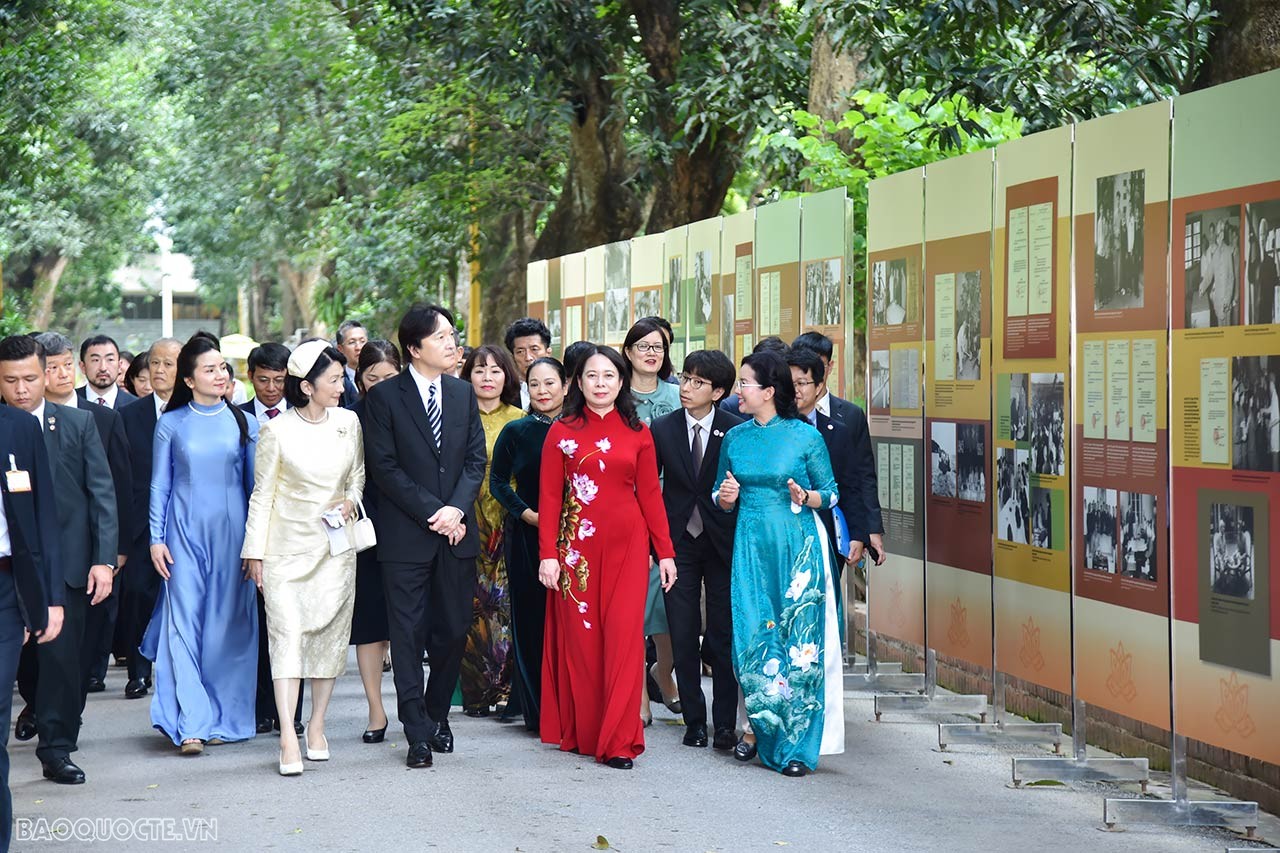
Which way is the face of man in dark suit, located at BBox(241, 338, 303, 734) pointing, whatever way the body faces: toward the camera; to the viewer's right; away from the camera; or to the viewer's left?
toward the camera

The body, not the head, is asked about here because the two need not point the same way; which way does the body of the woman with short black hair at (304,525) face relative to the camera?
toward the camera

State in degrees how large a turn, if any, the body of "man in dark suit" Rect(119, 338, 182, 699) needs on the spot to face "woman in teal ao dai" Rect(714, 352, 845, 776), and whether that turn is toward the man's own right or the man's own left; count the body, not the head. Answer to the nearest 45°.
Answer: approximately 45° to the man's own left

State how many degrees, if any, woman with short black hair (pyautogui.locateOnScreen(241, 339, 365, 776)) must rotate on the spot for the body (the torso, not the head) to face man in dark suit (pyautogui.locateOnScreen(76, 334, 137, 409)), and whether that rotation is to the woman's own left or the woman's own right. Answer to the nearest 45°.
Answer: approximately 180°

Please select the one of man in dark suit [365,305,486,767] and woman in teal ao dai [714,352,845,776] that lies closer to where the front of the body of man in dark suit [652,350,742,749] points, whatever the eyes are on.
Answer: the woman in teal ao dai

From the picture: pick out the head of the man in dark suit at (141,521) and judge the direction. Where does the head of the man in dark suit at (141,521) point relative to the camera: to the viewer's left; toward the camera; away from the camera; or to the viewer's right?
toward the camera

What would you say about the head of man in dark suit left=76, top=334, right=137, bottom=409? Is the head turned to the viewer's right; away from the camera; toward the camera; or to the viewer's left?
toward the camera

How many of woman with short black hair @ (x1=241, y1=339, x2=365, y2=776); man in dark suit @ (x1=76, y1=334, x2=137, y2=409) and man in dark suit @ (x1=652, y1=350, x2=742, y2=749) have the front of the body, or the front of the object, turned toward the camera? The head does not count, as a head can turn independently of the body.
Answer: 3

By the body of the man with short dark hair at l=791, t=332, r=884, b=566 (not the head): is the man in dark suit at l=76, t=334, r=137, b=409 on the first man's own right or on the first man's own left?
on the first man's own right

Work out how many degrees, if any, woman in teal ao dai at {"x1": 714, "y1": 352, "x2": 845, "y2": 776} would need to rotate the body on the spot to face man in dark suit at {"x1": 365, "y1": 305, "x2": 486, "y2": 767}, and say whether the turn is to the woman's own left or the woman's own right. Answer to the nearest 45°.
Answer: approximately 45° to the woman's own right

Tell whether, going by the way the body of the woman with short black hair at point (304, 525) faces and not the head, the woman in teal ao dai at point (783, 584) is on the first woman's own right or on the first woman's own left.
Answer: on the first woman's own left

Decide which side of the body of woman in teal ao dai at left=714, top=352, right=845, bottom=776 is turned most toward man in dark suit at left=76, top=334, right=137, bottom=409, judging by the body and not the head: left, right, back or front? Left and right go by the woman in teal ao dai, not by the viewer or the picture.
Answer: right

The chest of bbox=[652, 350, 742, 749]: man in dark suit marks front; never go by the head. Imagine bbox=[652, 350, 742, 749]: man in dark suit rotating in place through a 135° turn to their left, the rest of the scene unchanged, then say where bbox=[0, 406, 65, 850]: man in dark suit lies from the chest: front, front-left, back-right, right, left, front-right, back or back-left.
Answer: back

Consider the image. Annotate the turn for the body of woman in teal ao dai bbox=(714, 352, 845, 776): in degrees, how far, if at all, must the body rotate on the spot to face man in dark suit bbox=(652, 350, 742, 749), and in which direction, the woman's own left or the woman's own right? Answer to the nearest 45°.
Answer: approximately 90° to the woman's own right

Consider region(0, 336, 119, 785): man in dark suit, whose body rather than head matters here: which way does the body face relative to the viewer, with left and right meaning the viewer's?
facing the viewer

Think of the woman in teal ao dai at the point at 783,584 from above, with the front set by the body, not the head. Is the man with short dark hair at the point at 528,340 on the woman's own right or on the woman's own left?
on the woman's own right

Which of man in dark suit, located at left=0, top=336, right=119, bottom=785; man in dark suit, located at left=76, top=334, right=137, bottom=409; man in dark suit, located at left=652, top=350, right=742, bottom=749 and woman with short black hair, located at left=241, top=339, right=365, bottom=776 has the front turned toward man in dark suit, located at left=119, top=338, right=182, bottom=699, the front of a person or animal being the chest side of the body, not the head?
man in dark suit, located at left=76, top=334, right=137, bottom=409

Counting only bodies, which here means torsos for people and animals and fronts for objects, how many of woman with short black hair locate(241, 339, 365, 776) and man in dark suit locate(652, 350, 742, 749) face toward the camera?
2

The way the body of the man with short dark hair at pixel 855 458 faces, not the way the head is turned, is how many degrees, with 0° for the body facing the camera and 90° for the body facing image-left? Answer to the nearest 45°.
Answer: approximately 45°
